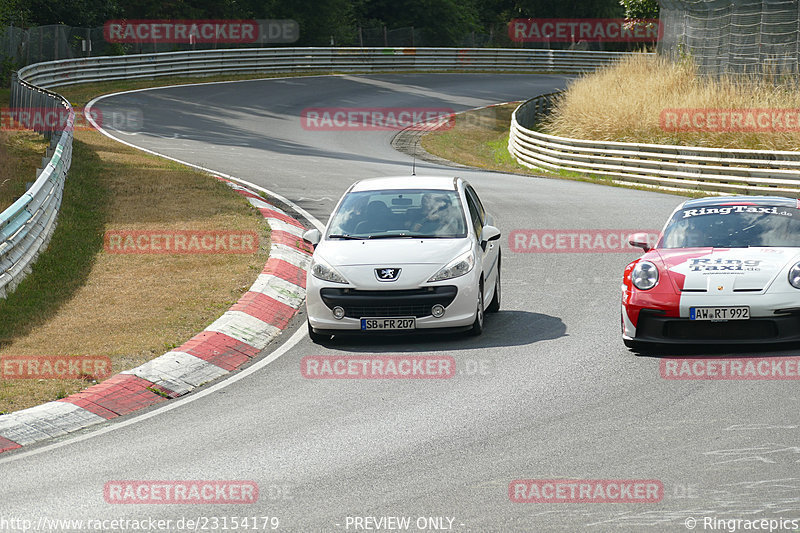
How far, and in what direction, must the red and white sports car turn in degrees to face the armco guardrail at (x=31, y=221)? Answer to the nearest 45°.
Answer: approximately 90° to its right

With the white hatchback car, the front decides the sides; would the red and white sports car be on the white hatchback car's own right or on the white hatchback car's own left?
on the white hatchback car's own left

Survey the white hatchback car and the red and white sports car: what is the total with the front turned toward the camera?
2

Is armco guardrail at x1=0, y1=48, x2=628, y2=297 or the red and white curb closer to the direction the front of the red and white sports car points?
the red and white curb

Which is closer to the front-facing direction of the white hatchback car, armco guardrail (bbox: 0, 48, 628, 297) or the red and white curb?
the red and white curb

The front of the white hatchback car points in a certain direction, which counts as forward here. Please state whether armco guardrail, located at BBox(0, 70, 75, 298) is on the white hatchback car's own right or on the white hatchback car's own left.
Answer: on the white hatchback car's own right

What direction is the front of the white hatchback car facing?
toward the camera

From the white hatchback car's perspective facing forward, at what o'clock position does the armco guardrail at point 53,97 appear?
The armco guardrail is roughly at 5 o'clock from the white hatchback car.

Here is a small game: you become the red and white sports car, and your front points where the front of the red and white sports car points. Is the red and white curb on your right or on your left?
on your right

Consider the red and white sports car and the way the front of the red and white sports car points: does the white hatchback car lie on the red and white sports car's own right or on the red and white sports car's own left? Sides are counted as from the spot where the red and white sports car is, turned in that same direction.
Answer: on the red and white sports car's own right
